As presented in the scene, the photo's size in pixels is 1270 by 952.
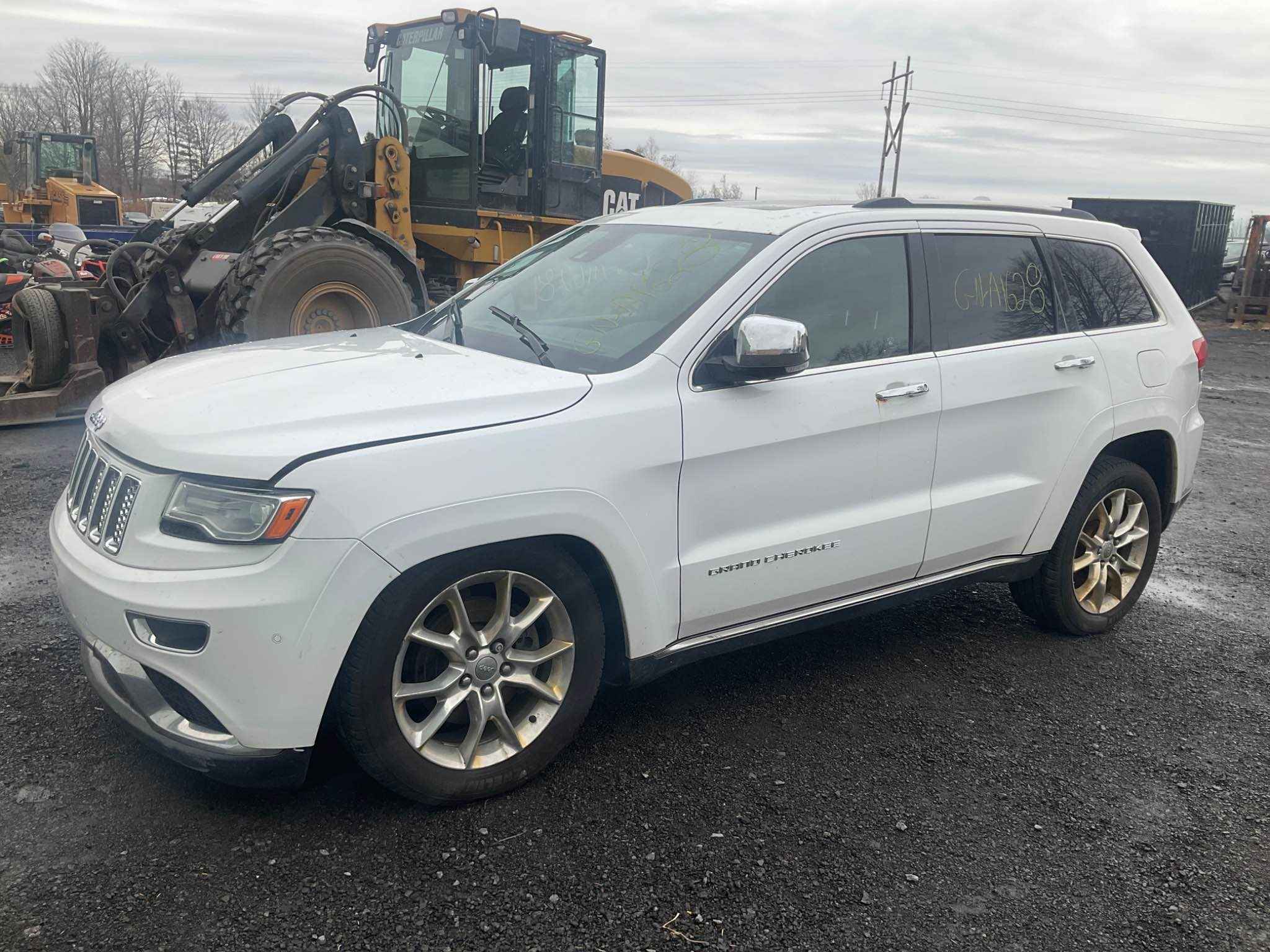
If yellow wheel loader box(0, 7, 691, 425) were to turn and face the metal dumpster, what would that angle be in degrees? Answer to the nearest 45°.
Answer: approximately 180°

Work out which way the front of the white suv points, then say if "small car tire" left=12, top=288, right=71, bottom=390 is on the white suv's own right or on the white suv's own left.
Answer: on the white suv's own right

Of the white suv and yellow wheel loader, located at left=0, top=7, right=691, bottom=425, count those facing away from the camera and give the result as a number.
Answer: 0

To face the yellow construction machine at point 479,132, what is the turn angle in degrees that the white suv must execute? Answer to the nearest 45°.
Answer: approximately 135° to its right

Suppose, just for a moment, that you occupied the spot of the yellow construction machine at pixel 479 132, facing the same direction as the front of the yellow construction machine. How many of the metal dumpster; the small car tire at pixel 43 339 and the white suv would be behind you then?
1

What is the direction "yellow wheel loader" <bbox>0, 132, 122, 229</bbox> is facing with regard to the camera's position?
facing away from the viewer and to the left of the viewer

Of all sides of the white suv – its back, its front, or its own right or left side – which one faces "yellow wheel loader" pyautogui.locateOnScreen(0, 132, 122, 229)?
right

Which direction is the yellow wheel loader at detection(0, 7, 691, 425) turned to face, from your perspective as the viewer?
facing the viewer and to the left of the viewer

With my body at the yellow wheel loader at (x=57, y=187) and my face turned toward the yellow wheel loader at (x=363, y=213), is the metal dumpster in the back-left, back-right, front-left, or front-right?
front-left

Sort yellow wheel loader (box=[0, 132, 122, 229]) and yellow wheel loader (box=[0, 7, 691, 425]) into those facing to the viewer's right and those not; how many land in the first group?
0

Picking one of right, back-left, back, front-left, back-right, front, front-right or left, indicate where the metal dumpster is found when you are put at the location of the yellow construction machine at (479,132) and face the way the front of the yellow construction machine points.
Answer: back

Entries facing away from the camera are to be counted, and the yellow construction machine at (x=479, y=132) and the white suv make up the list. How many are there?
0
